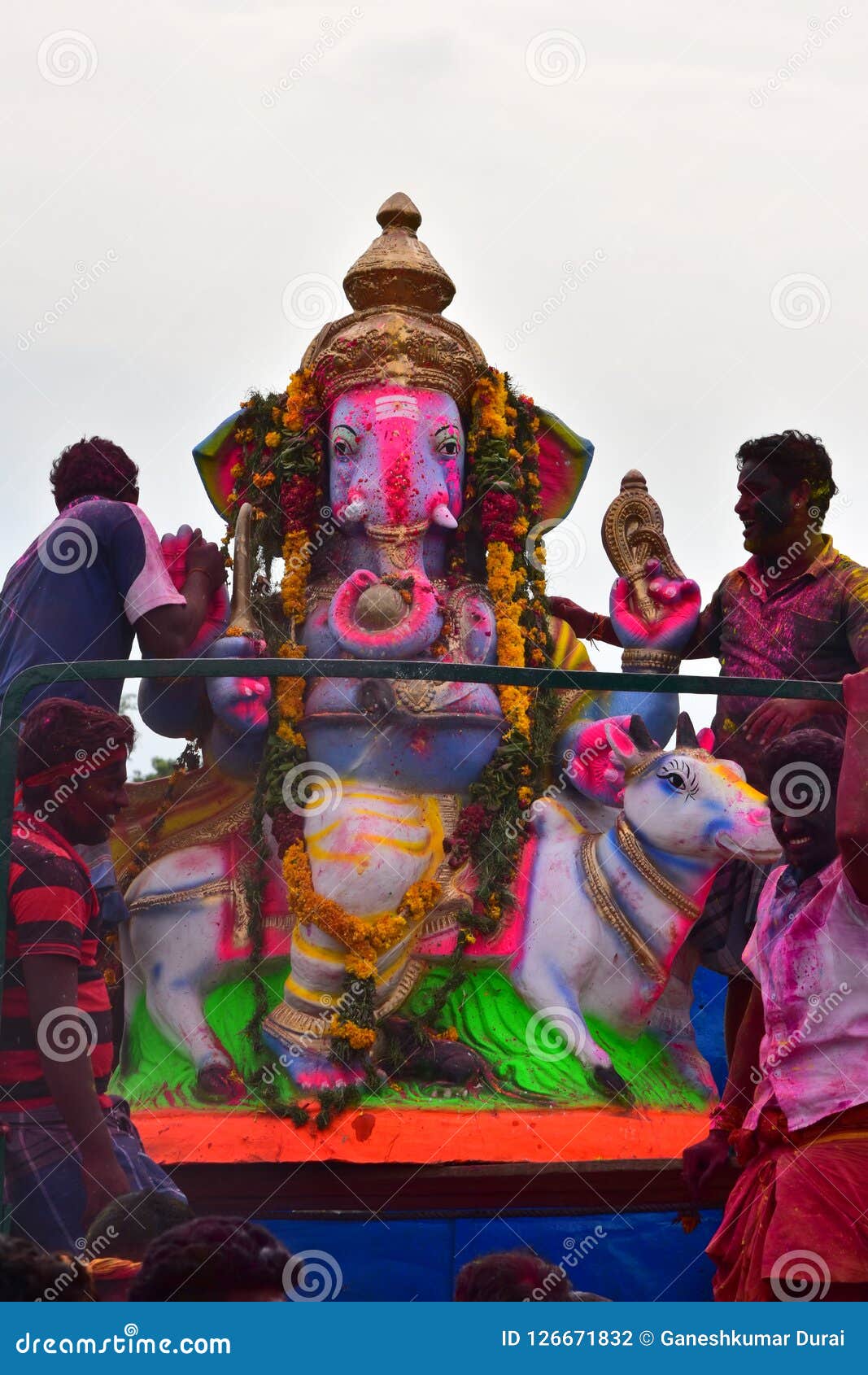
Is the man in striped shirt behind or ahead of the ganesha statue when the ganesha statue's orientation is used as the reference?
ahead

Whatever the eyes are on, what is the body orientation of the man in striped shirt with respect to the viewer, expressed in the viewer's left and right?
facing to the right of the viewer

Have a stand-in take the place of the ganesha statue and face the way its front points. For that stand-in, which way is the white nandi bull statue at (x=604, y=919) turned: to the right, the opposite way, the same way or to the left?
to the left

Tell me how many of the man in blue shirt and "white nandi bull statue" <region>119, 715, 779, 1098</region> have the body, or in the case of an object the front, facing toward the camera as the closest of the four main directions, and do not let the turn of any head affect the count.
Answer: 0

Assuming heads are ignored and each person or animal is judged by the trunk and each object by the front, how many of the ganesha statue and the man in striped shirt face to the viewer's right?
1

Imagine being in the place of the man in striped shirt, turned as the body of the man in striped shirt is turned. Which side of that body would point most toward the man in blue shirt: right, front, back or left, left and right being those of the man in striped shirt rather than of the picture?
left

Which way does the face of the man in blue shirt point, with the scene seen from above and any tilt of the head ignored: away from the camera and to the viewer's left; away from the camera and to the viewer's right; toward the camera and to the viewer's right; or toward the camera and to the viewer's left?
away from the camera and to the viewer's right

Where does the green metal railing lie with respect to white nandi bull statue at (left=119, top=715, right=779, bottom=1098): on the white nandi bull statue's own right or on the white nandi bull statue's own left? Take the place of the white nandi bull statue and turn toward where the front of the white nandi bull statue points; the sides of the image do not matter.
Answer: on the white nandi bull statue's own right

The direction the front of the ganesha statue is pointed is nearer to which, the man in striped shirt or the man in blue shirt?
the man in striped shirt

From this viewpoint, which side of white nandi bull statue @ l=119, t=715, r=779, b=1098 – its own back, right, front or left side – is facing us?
right

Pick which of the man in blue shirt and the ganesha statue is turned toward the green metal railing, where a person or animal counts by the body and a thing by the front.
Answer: the ganesha statue

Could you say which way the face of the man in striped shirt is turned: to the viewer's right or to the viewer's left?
to the viewer's right

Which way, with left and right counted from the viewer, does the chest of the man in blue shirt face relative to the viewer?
facing away from the viewer and to the right of the viewer

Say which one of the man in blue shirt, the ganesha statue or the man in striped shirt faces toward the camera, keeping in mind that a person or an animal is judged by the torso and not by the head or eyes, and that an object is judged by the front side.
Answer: the ganesha statue

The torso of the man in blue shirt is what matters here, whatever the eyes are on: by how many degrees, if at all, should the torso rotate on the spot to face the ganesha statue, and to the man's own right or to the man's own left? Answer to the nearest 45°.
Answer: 0° — they already face it

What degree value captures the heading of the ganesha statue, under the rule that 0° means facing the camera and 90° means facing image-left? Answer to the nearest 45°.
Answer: approximately 0°

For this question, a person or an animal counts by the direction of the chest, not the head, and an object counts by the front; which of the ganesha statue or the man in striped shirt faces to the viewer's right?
the man in striped shirt

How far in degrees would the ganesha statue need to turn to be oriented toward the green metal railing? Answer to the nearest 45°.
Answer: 0° — it already faces it
